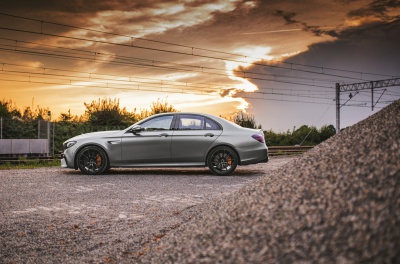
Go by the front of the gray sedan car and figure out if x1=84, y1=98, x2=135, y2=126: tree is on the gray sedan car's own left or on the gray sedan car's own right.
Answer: on the gray sedan car's own right

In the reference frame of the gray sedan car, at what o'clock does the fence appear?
The fence is roughly at 2 o'clock from the gray sedan car.

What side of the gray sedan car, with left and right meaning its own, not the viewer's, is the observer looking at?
left

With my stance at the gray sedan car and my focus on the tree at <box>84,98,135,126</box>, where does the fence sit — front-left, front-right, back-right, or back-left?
front-left

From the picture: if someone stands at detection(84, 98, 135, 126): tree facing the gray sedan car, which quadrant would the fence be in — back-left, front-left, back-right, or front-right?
front-right

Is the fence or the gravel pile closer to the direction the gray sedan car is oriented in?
the fence

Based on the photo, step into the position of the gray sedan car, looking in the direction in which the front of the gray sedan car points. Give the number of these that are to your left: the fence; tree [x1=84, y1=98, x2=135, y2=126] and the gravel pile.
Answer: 1
